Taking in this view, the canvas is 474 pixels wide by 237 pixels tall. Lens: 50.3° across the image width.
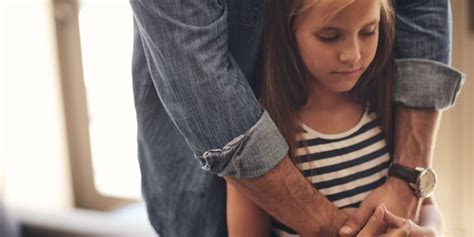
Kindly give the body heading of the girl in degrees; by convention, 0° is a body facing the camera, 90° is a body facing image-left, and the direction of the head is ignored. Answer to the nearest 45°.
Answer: approximately 315°

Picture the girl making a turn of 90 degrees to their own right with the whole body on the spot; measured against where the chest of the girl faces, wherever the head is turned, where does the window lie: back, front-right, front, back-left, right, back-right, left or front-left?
right

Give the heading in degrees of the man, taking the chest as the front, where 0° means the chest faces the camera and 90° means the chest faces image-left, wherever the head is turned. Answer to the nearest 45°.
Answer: approximately 315°
